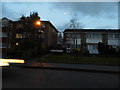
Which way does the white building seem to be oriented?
toward the camera
